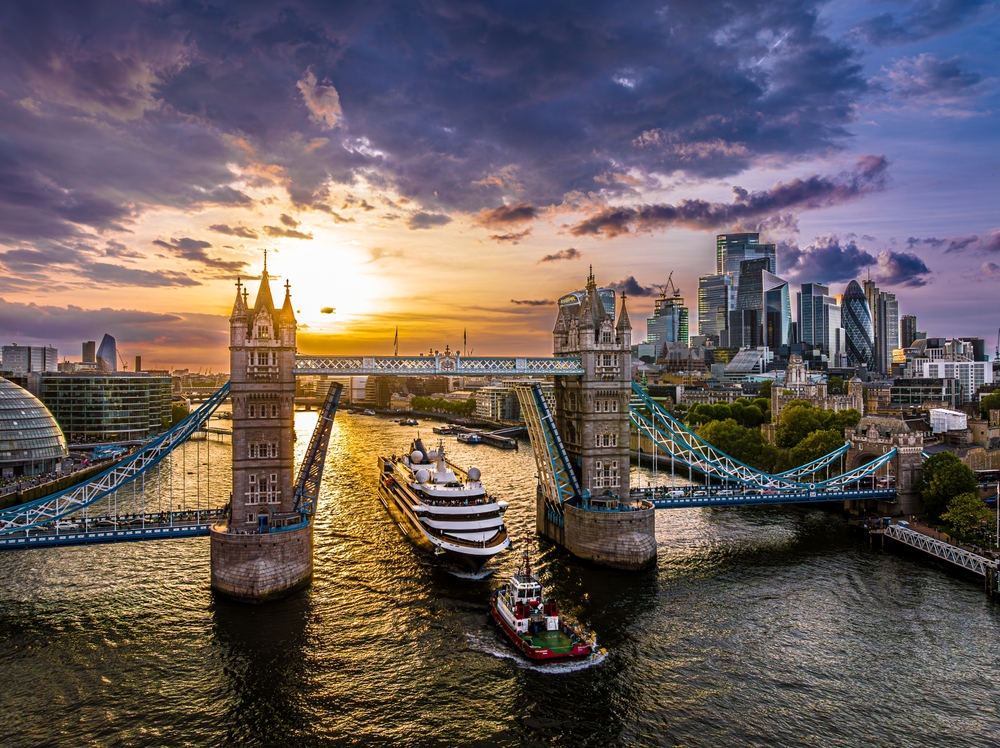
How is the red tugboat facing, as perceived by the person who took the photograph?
facing away from the viewer and to the left of the viewer
